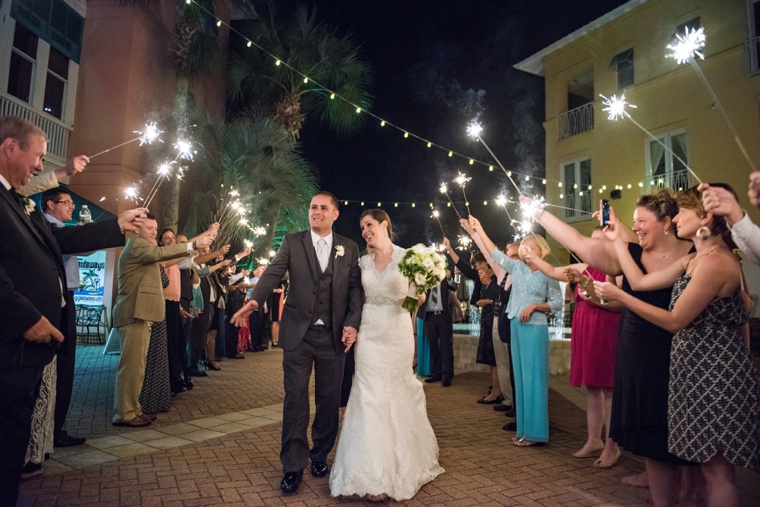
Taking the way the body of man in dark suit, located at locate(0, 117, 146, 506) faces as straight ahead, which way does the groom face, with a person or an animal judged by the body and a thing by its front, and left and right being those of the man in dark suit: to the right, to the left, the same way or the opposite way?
to the right

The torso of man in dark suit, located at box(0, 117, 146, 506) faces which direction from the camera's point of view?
to the viewer's right

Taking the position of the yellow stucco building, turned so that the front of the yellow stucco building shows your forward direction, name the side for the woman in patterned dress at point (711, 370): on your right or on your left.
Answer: on your left

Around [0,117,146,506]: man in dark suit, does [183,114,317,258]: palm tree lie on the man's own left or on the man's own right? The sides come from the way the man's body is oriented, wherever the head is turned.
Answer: on the man's own left

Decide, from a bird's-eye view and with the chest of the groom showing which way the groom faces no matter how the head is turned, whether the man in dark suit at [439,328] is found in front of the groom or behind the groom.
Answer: behind

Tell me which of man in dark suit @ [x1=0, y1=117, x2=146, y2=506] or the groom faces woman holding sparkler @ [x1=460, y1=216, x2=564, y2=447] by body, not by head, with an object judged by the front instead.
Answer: the man in dark suit

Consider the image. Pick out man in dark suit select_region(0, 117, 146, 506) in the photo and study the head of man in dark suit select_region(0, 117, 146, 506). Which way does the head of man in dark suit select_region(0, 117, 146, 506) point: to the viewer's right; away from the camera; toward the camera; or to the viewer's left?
to the viewer's right

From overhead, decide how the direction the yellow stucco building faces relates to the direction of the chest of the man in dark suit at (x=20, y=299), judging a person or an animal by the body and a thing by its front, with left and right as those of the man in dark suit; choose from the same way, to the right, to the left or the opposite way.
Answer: the opposite way
